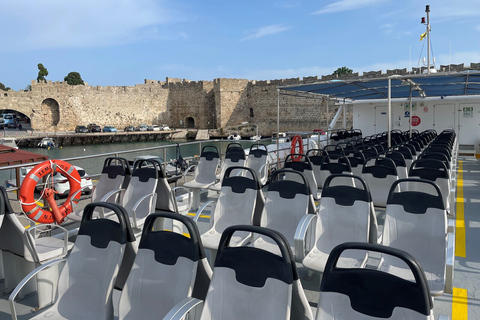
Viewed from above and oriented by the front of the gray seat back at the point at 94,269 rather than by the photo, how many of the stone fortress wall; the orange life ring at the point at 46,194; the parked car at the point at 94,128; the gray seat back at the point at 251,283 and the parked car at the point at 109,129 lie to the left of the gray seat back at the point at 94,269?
1

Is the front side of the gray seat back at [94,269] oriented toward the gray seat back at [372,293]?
no
